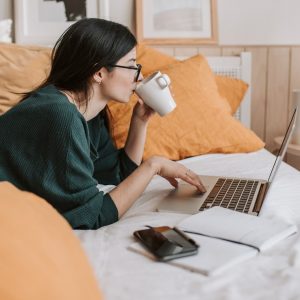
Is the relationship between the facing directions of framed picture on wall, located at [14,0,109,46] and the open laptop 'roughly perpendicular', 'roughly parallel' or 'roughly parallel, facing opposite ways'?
roughly perpendicular

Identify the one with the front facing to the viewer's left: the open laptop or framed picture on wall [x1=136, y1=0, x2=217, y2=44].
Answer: the open laptop

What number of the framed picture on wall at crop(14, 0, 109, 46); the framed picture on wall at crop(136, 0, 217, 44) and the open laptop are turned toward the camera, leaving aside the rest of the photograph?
2

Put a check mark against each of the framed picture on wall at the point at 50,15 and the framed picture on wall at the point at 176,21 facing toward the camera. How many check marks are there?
2

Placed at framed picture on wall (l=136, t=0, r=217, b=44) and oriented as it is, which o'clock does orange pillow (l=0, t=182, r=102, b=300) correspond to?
The orange pillow is roughly at 12 o'clock from the framed picture on wall.

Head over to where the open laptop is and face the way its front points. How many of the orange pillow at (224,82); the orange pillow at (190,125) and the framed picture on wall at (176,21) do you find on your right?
3

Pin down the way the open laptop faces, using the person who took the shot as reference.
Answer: facing to the left of the viewer

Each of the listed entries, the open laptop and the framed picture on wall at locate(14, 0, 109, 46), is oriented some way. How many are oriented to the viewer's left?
1

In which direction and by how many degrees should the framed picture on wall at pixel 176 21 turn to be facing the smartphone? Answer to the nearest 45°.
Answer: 0° — it already faces it

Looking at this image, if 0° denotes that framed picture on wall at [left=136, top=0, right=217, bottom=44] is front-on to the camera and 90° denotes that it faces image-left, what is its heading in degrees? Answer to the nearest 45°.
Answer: approximately 0°
